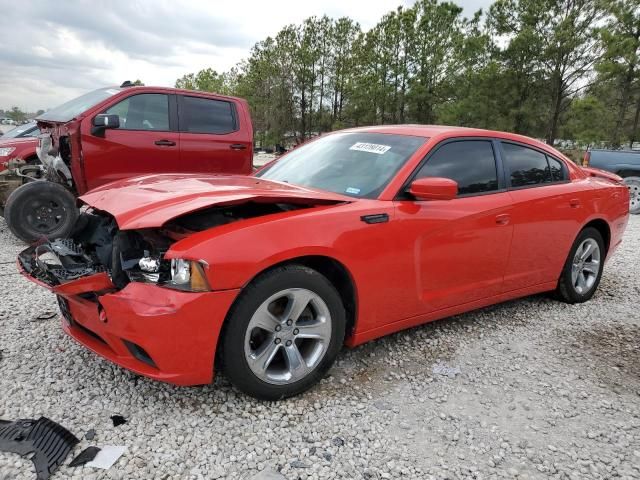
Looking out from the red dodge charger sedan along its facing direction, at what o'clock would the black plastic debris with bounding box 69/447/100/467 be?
The black plastic debris is roughly at 12 o'clock from the red dodge charger sedan.

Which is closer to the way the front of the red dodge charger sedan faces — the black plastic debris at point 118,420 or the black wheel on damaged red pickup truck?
the black plastic debris

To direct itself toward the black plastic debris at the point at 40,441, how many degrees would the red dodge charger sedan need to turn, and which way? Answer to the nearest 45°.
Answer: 0° — it already faces it

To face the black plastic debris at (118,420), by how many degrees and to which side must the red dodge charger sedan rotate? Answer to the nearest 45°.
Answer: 0° — it already faces it

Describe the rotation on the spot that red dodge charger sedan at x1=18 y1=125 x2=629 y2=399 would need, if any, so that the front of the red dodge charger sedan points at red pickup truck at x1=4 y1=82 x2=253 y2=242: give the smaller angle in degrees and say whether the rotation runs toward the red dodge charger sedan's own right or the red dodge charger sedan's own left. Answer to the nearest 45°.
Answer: approximately 90° to the red dodge charger sedan's own right

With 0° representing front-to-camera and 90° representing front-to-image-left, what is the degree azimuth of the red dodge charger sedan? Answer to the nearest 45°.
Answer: approximately 45°

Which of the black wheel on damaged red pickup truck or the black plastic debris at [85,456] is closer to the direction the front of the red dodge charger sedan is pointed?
the black plastic debris

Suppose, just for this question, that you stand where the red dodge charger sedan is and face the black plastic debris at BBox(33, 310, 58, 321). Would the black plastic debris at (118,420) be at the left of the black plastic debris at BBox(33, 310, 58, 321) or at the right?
left

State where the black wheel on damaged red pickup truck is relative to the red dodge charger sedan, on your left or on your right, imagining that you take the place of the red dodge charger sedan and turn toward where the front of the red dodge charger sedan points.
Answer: on your right
